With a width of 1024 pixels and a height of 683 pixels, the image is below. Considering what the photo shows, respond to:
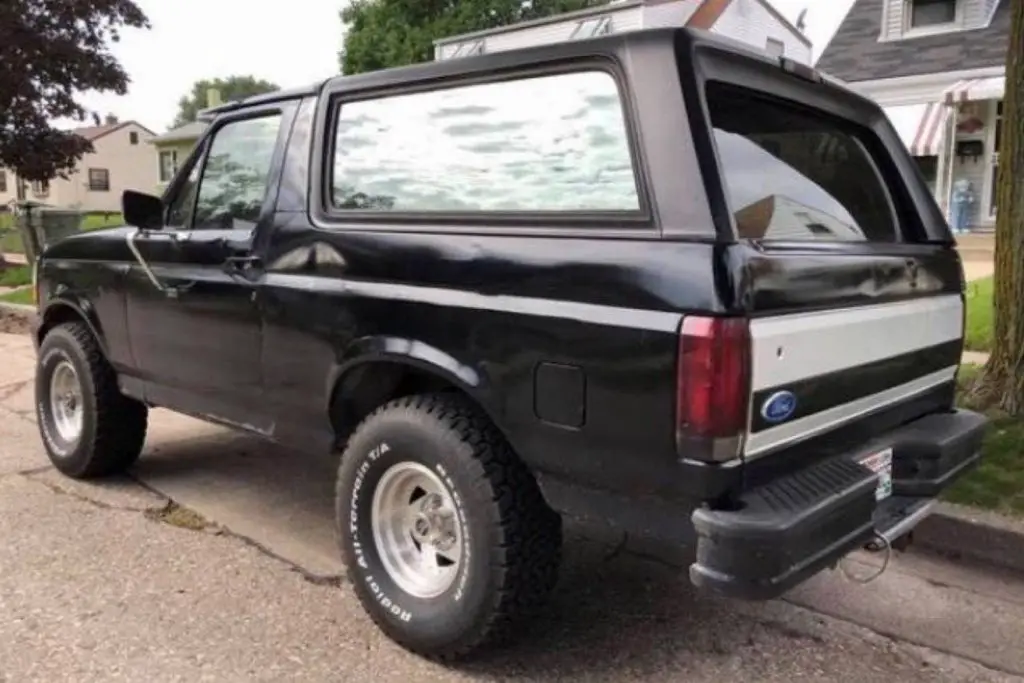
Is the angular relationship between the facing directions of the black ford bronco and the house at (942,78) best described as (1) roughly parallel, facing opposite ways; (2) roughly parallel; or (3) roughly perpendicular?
roughly perpendicular

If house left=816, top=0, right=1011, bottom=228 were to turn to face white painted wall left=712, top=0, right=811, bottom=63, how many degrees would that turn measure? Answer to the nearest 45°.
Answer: approximately 90° to its right

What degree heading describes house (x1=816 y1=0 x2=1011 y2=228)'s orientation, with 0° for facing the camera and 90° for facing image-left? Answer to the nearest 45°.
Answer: approximately 45°

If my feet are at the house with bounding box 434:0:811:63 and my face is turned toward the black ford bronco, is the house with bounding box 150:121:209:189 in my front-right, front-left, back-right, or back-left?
back-right

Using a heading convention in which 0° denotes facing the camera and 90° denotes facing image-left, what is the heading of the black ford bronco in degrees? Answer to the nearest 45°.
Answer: approximately 135°

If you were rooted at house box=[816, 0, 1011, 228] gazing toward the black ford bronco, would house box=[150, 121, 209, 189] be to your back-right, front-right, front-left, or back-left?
back-right

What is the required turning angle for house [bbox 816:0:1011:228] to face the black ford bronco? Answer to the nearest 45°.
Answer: approximately 45° to its left

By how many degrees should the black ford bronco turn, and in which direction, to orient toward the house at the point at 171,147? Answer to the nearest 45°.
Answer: approximately 45° to its right

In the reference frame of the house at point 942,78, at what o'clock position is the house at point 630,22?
the house at point 630,22 is roughly at 3 o'clock from the house at point 942,78.

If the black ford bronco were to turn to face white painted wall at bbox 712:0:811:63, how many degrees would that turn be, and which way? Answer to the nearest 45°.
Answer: approximately 45° to its right
